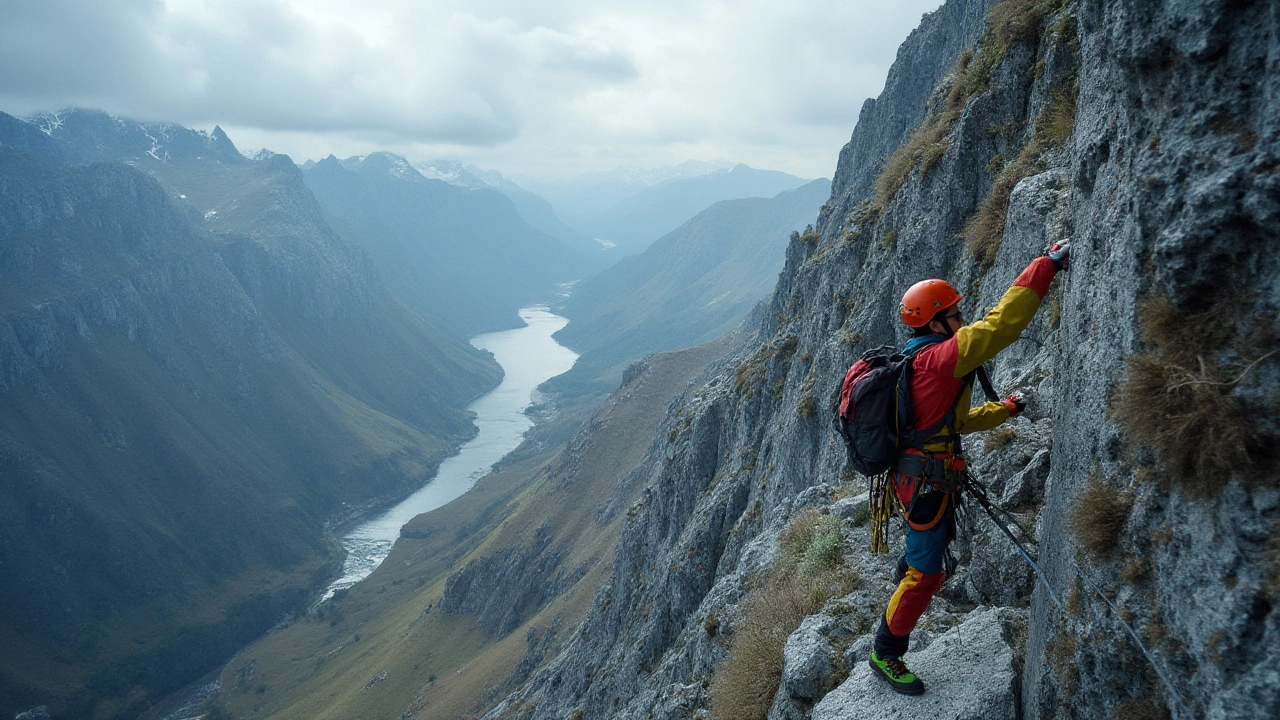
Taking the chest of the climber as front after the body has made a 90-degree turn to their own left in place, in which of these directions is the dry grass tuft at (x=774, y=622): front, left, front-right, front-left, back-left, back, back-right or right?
front-left

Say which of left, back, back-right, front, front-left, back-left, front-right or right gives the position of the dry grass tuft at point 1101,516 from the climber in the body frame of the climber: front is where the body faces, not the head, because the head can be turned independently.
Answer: front-right

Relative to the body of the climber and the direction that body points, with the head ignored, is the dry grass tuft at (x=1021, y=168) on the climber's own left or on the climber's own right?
on the climber's own left

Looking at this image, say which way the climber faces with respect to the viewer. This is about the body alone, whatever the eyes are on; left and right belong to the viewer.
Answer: facing to the right of the viewer
